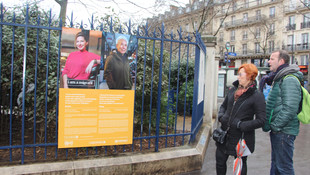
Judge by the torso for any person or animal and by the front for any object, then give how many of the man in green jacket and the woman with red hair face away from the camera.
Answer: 0

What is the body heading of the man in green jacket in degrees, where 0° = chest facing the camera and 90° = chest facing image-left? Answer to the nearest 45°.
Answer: approximately 90°

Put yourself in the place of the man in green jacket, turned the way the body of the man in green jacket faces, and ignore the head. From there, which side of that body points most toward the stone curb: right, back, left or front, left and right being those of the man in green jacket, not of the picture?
front

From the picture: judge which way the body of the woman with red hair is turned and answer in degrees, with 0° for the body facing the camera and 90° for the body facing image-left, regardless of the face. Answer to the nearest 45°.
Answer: approximately 45°

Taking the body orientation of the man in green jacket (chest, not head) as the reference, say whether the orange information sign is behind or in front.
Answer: in front

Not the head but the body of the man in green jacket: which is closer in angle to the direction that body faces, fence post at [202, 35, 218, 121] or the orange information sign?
the orange information sign

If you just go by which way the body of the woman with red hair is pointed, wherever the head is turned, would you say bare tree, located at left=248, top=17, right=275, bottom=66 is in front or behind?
behind

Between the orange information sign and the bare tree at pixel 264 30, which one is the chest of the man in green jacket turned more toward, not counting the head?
the orange information sign

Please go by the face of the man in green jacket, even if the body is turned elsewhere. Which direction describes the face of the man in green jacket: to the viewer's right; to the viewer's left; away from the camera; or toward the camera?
to the viewer's left

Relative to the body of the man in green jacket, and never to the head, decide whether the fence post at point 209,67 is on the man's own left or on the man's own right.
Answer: on the man's own right
